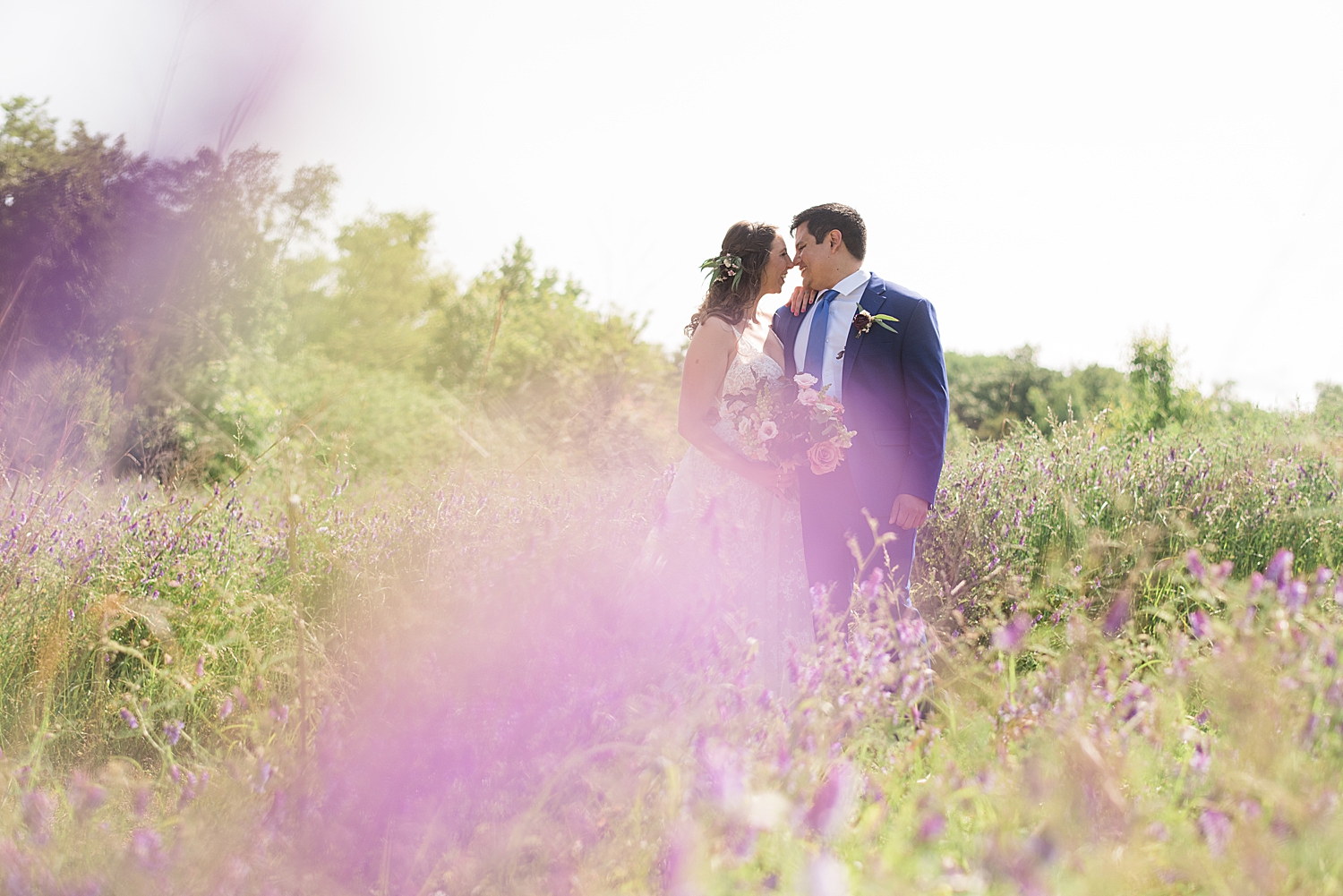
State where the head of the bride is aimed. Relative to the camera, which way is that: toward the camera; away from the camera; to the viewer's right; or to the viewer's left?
to the viewer's right

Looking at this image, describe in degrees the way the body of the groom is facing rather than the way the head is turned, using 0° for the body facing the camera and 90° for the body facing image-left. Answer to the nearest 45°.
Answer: approximately 45°

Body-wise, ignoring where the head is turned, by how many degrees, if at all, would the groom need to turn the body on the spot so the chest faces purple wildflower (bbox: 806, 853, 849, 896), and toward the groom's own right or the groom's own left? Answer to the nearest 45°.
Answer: approximately 45° to the groom's own left

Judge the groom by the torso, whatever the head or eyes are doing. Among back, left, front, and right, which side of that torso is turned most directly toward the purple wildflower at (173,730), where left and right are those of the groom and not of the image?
front

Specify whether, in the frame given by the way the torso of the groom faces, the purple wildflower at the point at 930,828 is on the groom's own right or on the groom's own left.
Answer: on the groom's own left

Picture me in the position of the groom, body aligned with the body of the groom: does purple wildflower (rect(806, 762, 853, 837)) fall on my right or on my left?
on my left
